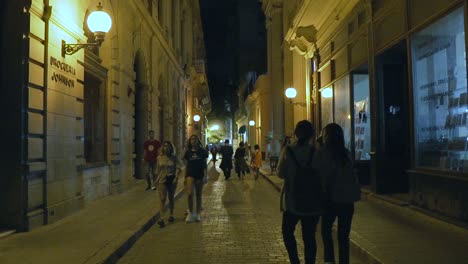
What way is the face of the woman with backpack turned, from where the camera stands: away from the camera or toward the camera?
away from the camera

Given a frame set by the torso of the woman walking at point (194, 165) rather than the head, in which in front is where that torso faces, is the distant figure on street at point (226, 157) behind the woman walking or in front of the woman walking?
behind

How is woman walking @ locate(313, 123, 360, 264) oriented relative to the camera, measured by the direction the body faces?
away from the camera

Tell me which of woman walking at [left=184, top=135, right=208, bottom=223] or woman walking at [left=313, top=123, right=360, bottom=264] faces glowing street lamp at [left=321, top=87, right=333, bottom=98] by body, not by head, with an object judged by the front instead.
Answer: woman walking at [left=313, top=123, right=360, bottom=264]

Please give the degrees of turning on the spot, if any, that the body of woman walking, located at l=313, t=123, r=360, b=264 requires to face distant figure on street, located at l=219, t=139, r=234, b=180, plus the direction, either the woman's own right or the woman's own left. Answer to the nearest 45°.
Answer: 0° — they already face them

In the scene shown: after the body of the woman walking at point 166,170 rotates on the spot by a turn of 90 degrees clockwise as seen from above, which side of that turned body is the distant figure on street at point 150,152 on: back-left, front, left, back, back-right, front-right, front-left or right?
right

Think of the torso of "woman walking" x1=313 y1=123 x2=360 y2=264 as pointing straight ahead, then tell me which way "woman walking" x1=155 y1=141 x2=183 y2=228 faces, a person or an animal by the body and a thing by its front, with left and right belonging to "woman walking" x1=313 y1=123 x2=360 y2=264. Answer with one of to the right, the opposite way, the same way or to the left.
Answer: the opposite way

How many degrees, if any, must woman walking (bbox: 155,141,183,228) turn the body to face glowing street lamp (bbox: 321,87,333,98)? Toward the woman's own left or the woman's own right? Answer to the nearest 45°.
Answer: approximately 135° to the woman's own left

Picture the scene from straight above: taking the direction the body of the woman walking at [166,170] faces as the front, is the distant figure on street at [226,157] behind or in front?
behind

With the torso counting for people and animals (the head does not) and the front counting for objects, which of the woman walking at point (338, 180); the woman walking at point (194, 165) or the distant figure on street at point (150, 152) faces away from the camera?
the woman walking at point (338, 180)
